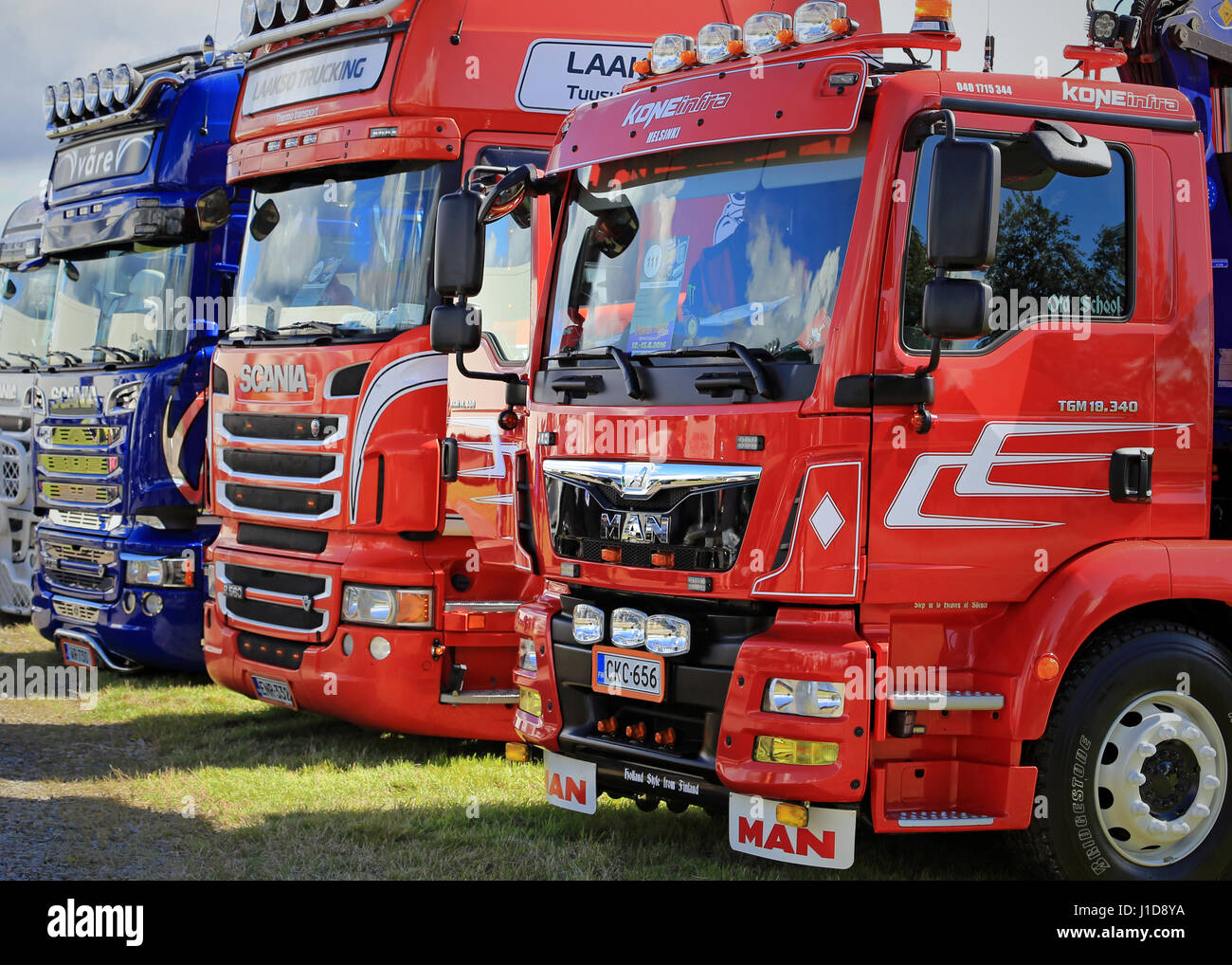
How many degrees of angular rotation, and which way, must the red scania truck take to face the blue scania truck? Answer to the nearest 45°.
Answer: approximately 90° to its right

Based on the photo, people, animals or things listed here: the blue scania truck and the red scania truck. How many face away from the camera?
0

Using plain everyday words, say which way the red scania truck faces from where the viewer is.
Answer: facing the viewer and to the left of the viewer

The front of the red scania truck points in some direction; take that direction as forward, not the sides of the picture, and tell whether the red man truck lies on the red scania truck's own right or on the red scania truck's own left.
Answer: on the red scania truck's own left

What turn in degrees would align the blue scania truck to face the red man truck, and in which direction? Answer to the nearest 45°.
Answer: approximately 90° to its left

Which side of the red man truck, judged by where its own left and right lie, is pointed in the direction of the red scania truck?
right

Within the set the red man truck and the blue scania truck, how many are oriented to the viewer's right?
0

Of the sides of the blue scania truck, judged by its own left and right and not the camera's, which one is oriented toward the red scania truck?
left
